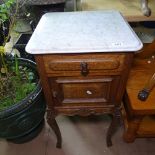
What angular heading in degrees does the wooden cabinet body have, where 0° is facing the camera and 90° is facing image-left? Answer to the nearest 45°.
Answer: approximately 0°
